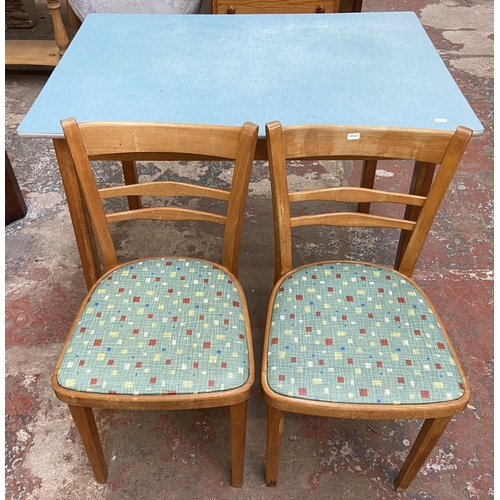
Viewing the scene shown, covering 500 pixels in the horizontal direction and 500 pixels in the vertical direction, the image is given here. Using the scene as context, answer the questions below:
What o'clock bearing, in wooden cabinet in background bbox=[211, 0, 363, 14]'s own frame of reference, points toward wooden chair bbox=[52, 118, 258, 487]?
The wooden chair is roughly at 12 o'clock from the wooden cabinet in background.

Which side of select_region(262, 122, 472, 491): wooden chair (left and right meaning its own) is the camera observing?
front

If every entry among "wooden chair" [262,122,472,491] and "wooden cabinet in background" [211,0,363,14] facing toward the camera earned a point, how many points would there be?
2

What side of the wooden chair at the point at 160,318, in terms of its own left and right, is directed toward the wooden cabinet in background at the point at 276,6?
back

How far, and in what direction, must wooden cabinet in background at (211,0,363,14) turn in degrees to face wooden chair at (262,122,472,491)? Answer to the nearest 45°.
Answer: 0° — it already faces it

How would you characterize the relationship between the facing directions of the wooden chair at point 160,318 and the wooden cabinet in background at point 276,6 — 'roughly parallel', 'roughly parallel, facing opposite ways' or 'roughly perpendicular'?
roughly parallel

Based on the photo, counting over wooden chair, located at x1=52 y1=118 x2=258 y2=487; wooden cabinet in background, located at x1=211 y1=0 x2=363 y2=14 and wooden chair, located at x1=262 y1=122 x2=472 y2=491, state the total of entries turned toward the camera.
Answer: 3

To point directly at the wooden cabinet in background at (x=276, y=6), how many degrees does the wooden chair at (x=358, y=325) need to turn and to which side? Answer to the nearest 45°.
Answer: approximately 180°

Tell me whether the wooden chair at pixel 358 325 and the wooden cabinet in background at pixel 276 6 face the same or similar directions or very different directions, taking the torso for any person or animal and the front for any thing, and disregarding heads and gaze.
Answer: same or similar directions

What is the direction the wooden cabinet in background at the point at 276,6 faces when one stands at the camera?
facing the viewer

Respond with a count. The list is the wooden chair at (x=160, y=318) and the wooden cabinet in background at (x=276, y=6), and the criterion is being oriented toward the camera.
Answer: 2
